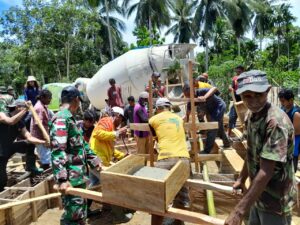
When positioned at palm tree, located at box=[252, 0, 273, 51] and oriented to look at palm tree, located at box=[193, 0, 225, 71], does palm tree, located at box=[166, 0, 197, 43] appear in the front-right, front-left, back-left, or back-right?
front-right

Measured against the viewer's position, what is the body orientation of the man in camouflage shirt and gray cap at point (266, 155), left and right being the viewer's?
facing the viewer and to the left of the viewer

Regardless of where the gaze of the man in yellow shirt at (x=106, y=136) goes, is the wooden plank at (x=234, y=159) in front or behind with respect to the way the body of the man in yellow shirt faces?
in front

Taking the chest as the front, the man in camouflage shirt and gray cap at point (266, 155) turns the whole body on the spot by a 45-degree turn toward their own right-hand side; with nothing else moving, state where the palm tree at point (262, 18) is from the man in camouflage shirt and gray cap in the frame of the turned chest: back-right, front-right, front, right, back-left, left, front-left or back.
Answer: right

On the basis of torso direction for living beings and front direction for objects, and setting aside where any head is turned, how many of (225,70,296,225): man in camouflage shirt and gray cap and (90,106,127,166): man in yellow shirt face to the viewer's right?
1

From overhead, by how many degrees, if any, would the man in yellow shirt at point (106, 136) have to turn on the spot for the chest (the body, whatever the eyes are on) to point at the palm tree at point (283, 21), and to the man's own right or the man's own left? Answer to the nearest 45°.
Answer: approximately 45° to the man's own left

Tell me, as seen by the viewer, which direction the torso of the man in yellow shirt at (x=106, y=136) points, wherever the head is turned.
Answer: to the viewer's right

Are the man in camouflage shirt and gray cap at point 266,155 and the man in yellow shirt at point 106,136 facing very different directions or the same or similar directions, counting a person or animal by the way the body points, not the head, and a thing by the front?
very different directions

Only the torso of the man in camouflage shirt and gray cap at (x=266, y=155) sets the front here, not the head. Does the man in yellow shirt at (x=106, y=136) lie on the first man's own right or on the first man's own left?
on the first man's own right

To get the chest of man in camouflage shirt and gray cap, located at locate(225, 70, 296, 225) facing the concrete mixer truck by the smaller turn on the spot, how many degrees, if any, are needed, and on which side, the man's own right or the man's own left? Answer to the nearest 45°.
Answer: approximately 90° to the man's own right
